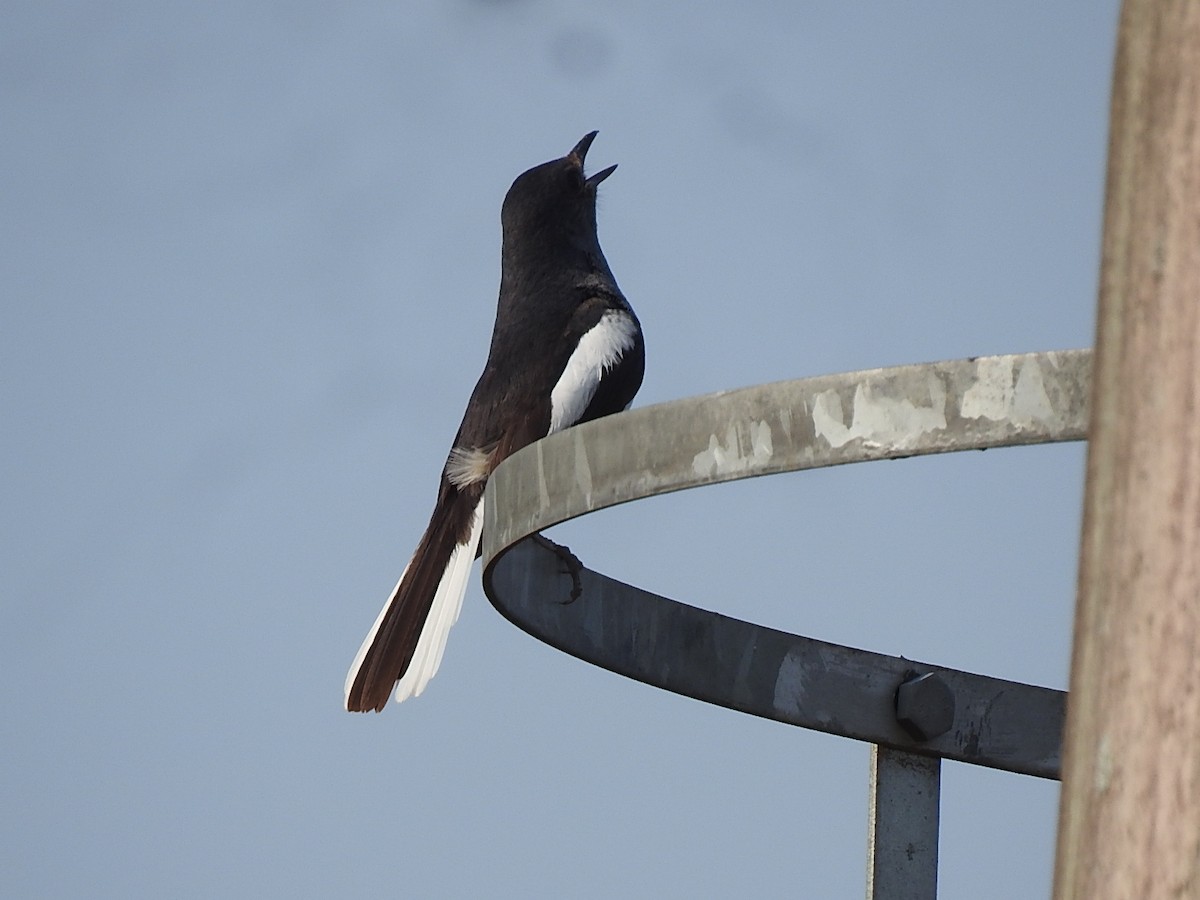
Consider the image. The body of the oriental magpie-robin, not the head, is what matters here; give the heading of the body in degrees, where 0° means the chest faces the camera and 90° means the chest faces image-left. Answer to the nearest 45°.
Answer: approximately 225°

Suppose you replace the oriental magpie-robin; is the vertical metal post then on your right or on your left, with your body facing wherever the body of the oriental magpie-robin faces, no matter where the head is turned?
on your right
